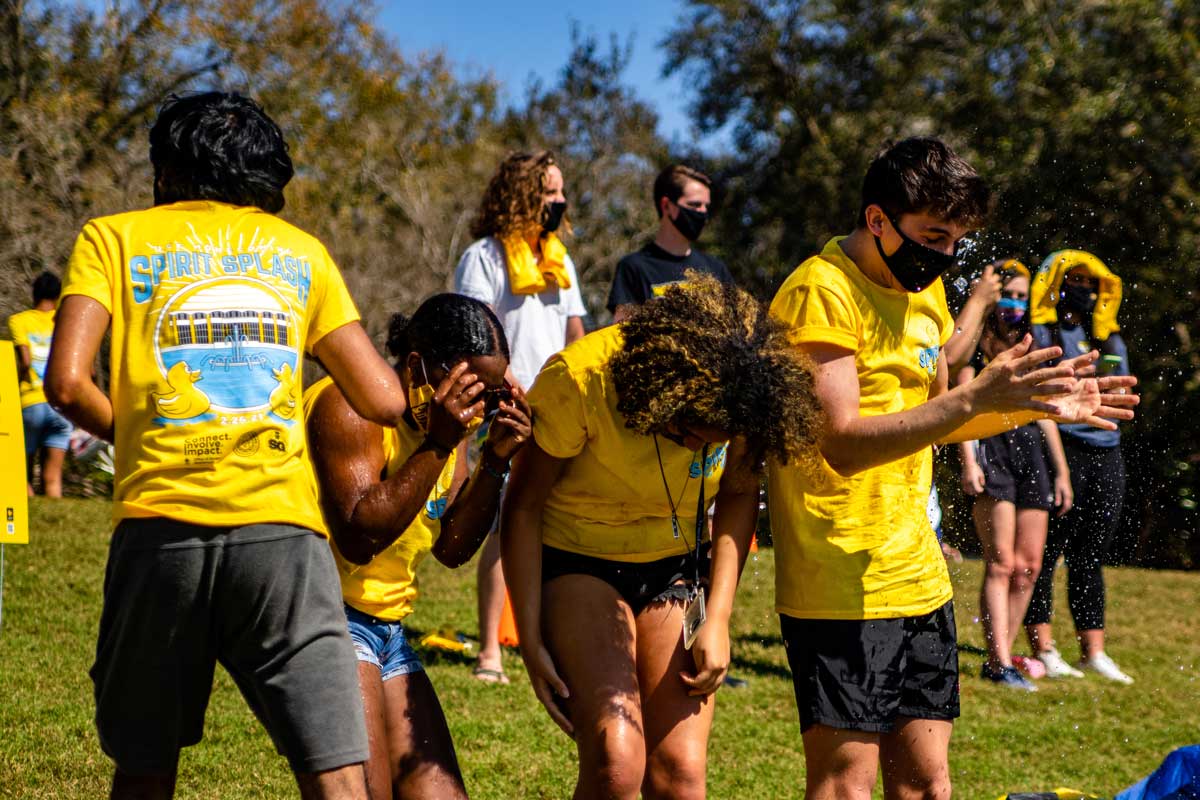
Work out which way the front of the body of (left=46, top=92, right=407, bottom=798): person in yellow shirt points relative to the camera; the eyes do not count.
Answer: away from the camera

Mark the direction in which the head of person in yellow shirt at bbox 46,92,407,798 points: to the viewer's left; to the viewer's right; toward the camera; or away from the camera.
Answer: away from the camera

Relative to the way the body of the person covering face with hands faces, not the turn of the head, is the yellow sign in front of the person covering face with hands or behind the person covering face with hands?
behind

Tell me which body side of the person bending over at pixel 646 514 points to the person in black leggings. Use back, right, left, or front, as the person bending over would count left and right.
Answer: left

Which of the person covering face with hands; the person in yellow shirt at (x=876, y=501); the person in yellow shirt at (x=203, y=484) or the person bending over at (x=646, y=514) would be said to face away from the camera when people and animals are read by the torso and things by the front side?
the person in yellow shirt at (x=203, y=484)

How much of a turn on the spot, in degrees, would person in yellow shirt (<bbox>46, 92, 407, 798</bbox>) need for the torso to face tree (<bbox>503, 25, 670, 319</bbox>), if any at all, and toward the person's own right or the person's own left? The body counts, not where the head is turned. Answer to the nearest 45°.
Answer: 0° — they already face it

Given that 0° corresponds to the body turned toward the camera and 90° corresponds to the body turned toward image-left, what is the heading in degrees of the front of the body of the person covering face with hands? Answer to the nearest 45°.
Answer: approximately 315°

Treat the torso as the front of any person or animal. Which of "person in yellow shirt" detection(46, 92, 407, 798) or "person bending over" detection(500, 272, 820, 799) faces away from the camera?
the person in yellow shirt

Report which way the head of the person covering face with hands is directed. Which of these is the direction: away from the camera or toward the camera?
toward the camera

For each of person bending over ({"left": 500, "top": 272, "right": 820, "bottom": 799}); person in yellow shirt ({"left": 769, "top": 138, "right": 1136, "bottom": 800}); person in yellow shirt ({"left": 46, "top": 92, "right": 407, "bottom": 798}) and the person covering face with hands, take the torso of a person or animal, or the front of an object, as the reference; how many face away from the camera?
1

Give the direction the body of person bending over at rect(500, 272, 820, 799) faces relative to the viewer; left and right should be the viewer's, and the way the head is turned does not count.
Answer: facing the viewer and to the right of the viewer

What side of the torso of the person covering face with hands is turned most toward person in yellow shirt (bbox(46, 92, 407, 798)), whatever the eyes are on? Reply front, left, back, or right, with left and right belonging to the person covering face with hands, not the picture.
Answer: right

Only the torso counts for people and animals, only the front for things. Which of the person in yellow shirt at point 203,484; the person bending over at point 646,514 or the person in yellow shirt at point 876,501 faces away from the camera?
the person in yellow shirt at point 203,484

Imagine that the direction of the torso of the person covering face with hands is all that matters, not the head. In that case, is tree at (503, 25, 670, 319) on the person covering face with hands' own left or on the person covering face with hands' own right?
on the person covering face with hands' own left

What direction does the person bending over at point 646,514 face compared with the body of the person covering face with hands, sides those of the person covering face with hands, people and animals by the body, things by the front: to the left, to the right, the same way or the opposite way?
the same way
